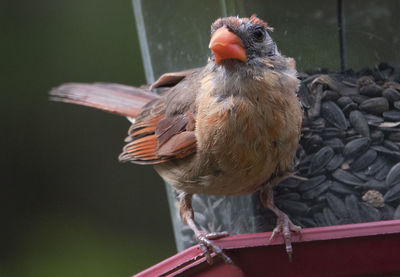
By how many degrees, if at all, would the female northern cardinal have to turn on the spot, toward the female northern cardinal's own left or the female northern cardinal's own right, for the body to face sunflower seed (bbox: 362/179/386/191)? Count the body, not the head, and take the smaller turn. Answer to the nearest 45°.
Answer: approximately 45° to the female northern cardinal's own left

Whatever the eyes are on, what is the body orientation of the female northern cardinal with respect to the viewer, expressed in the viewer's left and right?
facing the viewer and to the right of the viewer

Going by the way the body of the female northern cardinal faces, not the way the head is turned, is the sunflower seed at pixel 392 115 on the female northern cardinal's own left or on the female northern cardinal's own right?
on the female northern cardinal's own left
